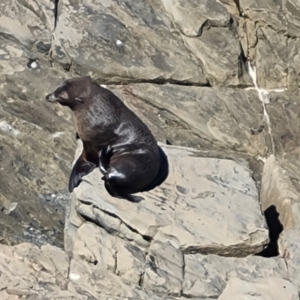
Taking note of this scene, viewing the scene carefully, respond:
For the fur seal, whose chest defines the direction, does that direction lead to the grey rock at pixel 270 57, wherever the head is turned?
no

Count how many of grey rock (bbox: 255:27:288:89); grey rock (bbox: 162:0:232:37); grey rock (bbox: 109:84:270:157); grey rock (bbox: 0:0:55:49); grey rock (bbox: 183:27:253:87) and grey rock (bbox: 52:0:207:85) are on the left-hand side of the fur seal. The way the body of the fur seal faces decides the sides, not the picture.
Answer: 0

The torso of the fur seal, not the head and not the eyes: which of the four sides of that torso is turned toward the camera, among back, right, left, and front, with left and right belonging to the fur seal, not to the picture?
left

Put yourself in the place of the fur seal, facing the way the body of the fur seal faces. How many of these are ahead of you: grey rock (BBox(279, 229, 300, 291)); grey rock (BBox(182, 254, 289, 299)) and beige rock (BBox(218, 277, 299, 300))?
0

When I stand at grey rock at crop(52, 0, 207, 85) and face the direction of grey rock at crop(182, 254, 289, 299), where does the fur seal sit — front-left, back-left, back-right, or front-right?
front-right

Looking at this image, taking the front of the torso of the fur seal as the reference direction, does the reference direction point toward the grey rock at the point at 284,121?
no

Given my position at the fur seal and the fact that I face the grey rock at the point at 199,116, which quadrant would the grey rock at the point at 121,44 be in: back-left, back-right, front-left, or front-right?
front-left

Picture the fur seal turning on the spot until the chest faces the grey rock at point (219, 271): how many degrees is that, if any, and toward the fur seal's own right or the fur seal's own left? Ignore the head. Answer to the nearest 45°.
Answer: approximately 135° to the fur seal's own left

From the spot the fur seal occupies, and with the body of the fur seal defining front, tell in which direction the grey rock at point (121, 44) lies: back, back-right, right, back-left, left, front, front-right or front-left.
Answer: right

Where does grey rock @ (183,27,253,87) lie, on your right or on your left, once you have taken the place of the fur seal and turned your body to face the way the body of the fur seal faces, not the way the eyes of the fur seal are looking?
on your right

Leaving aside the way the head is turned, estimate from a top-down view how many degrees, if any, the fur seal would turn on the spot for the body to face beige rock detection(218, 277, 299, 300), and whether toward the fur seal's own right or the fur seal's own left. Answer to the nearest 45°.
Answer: approximately 135° to the fur seal's own left

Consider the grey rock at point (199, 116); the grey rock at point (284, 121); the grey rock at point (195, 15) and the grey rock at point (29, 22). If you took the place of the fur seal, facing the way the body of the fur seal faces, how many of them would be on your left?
0

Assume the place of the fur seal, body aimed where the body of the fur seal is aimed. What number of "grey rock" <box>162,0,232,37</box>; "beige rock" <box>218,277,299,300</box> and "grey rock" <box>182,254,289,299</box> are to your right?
1

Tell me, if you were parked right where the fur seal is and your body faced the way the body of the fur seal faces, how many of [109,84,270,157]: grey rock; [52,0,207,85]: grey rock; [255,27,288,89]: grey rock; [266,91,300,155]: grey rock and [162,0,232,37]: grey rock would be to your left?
0

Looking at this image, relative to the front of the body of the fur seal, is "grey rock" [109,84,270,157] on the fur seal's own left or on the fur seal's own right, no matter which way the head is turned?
on the fur seal's own right

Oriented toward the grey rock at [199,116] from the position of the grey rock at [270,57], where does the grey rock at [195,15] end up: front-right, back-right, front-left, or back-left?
front-right

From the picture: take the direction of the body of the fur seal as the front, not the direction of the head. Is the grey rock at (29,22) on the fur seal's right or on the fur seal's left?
on the fur seal's right

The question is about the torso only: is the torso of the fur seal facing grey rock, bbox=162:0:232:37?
no
